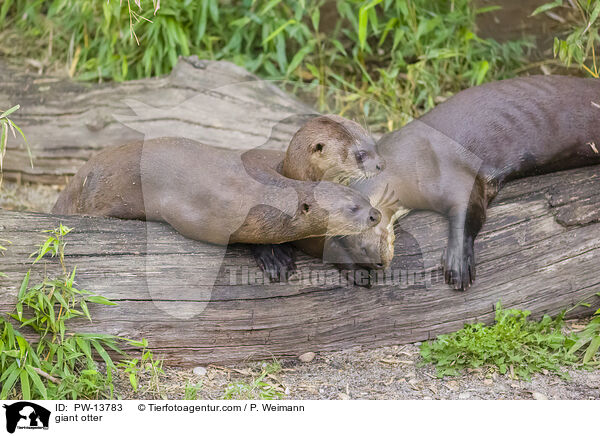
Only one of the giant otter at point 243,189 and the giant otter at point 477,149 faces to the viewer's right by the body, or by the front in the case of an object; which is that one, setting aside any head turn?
the giant otter at point 243,189

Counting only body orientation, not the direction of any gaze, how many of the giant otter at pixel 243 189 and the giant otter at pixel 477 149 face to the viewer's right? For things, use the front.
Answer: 1

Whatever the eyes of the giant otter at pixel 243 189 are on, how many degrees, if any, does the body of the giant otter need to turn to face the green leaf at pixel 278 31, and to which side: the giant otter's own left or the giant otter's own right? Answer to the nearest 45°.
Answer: approximately 90° to the giant otter's own left

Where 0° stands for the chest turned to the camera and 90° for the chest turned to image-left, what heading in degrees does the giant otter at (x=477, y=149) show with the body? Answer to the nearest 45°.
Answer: approximately 90°

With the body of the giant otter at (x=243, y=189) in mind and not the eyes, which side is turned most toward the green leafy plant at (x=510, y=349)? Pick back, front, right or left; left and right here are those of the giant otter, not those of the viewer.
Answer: front

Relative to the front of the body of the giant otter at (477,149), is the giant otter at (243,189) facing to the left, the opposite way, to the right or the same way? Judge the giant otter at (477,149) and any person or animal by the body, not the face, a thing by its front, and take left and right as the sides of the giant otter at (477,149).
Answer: the opposite way

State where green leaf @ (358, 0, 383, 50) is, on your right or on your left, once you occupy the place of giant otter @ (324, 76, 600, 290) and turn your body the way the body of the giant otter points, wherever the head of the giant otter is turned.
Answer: on your right

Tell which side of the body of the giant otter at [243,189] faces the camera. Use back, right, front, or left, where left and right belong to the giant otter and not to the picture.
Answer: right

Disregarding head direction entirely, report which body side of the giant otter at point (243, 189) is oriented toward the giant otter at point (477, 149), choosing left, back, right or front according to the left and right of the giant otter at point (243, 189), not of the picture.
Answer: front
